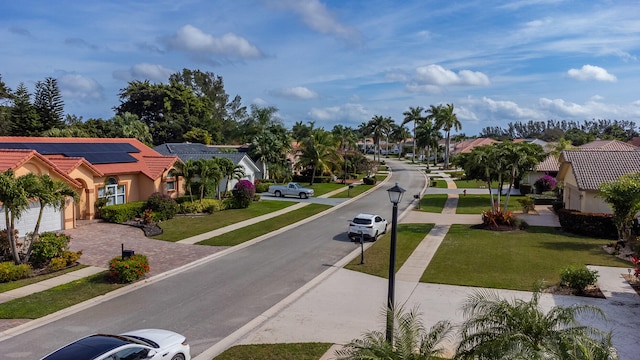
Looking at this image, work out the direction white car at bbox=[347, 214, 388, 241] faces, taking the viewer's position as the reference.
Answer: facing away from the viewer and to the right of the viewer

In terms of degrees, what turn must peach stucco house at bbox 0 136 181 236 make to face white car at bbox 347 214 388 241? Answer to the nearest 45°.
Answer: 0° — it already faces it

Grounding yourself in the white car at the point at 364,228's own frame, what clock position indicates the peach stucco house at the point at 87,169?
The peach stucco house is roughly at 8 o'clock from the white car.

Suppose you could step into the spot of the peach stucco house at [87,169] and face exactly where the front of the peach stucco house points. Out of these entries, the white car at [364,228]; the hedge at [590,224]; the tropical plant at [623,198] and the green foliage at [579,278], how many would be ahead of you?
4

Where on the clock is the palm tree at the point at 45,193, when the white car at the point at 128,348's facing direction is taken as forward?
The palm tree is roughly at 10 o'clock from the white car.

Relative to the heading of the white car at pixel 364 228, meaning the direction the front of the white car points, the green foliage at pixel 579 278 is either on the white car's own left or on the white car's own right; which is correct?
on the white car's own right

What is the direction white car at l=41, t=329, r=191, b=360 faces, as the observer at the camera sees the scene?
facing away from the viewer and to the right of the viewer
